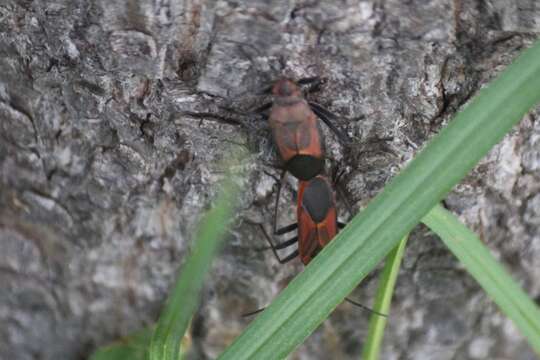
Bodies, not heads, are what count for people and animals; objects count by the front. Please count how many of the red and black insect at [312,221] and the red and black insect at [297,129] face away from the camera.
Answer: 1

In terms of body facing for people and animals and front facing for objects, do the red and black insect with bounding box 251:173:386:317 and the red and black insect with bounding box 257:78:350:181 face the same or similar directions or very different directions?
very different directions

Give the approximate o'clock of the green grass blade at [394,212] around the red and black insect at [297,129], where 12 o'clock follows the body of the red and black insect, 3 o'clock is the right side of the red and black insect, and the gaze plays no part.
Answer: The green grass blade is roughly at 5 o'clock from the red and black insect.

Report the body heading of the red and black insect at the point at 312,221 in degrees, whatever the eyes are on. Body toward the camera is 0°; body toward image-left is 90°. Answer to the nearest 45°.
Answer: approximately 0°

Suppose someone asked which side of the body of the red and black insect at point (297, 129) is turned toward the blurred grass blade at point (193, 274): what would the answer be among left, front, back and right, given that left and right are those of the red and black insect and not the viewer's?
back

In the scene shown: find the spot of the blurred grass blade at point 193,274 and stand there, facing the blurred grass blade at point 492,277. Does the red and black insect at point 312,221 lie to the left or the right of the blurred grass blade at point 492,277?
left

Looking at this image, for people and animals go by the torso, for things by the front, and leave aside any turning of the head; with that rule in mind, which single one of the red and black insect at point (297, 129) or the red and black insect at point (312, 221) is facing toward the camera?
the red and black insect at point (312, 221)

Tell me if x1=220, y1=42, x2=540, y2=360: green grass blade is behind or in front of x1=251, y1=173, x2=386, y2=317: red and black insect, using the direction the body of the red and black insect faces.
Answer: in front

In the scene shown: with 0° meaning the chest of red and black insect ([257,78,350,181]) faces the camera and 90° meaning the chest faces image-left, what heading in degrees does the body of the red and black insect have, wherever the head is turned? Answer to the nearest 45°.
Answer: approximately 180°
